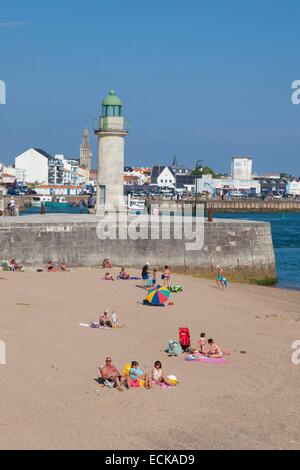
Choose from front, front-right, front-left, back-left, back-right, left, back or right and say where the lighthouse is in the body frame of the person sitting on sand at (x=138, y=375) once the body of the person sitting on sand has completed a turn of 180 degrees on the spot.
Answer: front-right

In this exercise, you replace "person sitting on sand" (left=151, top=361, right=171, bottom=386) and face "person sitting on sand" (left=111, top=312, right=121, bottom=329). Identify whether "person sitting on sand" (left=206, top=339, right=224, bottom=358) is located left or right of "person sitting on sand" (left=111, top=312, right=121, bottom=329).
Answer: right

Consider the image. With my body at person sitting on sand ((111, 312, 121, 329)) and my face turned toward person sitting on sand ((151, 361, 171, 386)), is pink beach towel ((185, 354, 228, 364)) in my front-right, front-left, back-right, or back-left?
front-left

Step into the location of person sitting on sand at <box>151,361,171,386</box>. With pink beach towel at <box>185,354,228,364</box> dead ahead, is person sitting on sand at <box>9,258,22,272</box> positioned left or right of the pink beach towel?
left

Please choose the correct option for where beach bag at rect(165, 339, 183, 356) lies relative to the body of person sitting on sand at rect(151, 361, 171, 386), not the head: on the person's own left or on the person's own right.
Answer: on the person's own left

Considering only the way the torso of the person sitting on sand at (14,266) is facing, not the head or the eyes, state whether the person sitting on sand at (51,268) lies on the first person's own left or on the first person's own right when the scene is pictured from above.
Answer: on the first person's own left

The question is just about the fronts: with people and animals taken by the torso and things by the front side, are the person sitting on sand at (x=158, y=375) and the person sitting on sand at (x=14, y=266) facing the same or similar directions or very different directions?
same or similar directions
